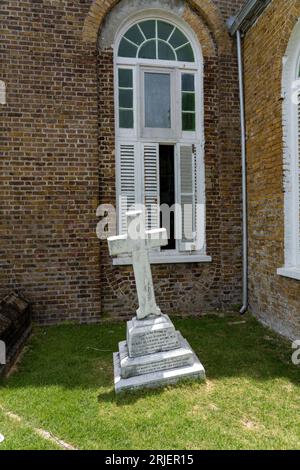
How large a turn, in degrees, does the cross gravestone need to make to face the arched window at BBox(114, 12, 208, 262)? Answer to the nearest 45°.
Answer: approximately 180°

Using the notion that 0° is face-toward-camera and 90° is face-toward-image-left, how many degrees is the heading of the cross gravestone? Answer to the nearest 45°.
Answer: approximately 0°

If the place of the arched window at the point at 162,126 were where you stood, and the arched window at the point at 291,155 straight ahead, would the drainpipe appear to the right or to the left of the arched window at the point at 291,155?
left

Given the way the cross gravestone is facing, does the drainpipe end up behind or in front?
behind
